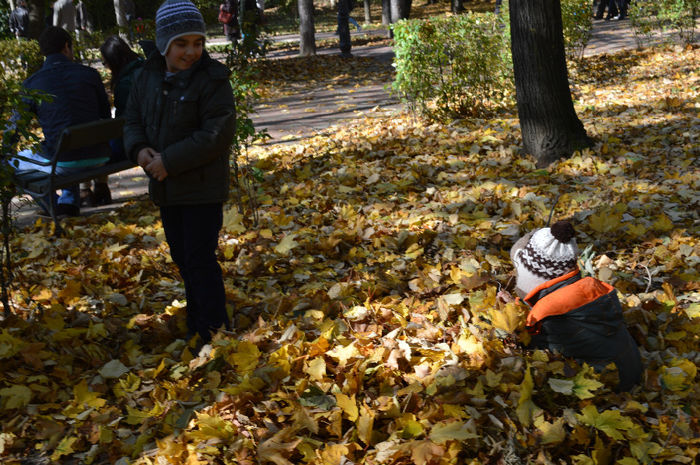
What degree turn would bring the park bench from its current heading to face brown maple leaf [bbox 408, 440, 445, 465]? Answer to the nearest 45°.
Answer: approximately 135° to its left

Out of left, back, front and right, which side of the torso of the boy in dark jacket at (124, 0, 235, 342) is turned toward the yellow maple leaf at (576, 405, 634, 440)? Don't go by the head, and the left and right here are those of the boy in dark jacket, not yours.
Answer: left

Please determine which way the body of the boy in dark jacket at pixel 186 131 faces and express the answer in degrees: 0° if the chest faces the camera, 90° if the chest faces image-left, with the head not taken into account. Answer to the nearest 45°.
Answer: approximately 45°

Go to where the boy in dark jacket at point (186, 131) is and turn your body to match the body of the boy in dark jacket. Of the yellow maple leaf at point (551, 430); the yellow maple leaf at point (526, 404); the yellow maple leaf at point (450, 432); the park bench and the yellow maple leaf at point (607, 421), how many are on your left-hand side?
4

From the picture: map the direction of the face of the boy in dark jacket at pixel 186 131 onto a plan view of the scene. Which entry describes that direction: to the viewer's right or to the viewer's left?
to the viewer's right

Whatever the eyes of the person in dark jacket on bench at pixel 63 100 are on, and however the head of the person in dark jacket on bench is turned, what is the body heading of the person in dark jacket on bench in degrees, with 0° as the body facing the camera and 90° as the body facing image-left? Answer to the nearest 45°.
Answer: approximately 135°

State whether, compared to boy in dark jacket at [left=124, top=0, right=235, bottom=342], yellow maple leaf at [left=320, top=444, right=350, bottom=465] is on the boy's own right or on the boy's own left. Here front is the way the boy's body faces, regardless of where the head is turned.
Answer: on the boy's own left

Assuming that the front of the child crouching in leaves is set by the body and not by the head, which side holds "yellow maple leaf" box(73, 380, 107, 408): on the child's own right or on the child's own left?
on the child's own left

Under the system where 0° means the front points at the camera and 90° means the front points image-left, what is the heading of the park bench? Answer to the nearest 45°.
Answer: approximately 135°

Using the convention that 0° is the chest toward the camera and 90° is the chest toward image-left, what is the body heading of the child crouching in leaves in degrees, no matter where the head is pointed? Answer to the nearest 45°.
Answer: approximately 135°

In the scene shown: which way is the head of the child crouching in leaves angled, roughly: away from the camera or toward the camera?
away from the camera
